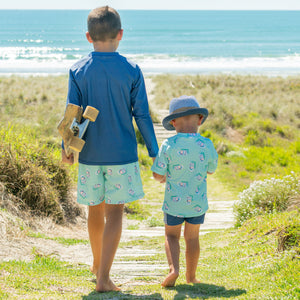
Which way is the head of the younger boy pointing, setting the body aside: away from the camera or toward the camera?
away from the camera

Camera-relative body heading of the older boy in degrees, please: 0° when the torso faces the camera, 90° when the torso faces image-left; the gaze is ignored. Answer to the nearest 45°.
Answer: approximately 180°

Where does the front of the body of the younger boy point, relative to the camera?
away from the camera

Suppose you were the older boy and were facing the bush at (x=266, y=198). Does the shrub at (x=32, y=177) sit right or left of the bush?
left

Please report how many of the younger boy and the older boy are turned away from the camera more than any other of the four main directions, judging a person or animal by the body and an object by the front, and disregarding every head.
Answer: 2

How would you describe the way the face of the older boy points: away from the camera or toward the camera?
away from the camera

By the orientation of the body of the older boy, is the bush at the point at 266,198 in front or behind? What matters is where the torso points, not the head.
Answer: in front

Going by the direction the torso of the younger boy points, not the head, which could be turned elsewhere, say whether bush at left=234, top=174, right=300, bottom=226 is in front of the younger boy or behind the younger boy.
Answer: in front
